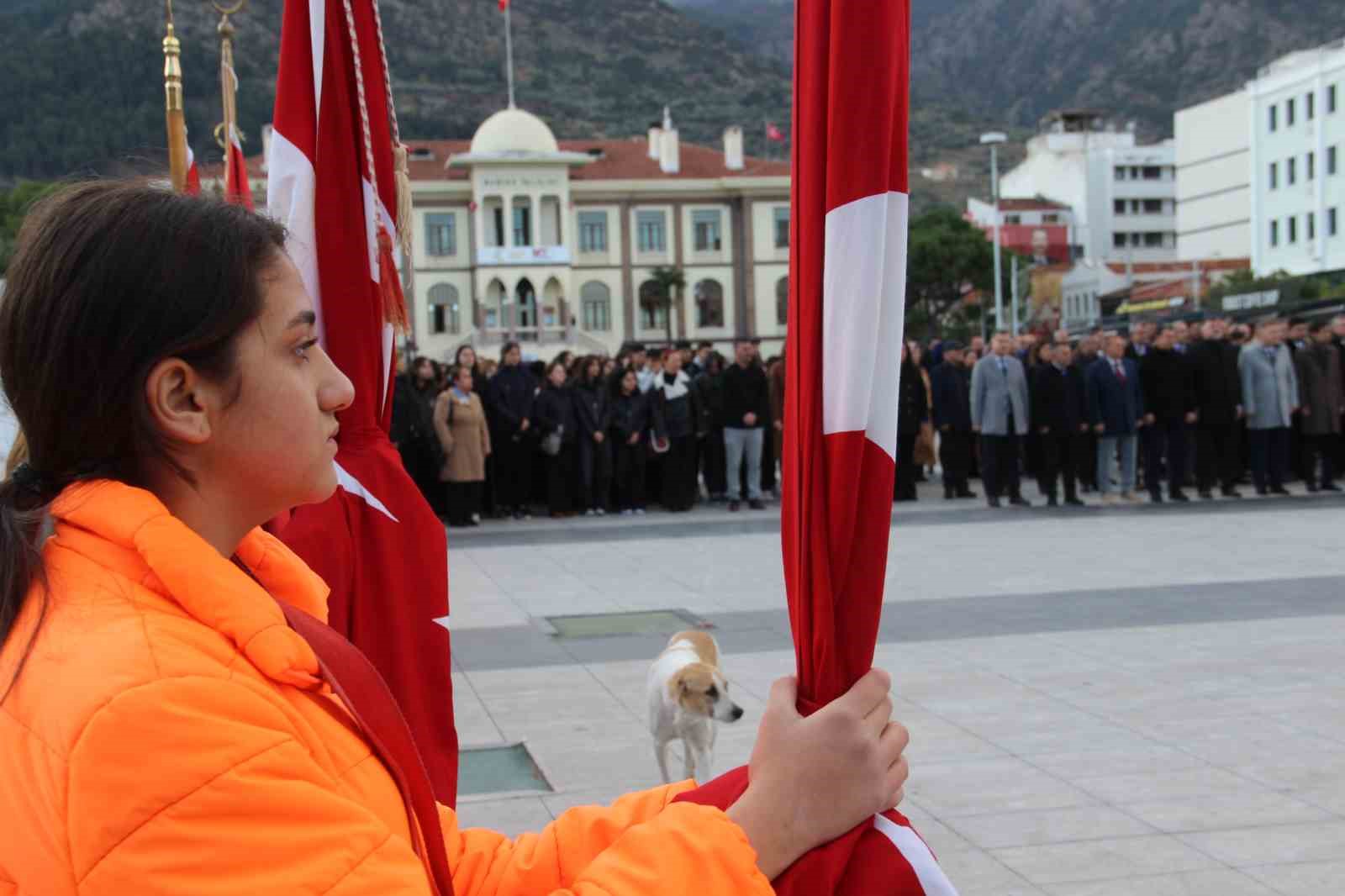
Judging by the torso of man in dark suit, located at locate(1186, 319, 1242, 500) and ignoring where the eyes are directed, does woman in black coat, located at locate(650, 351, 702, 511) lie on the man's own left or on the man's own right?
on the man's own right

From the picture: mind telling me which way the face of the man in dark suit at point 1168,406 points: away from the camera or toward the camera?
toward the camera

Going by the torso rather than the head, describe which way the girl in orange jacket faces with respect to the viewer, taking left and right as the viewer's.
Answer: facing to the right of the viewer

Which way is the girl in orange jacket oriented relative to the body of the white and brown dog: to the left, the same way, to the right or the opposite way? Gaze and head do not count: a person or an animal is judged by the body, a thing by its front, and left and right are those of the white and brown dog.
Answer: to the left

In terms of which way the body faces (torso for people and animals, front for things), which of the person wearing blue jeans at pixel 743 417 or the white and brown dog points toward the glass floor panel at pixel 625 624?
the person wearing blue jeans

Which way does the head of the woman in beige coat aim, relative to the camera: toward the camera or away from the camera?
toward the camera

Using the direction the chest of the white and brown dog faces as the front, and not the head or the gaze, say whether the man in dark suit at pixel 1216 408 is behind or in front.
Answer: behind

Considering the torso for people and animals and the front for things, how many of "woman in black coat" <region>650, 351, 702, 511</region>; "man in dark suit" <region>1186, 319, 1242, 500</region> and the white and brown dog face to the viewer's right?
0

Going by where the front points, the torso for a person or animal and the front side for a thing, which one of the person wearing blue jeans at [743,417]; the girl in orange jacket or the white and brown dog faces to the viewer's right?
the girl in orange jacket

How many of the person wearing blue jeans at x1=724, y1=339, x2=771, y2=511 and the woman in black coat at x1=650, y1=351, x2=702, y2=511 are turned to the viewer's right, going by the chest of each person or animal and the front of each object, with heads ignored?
0

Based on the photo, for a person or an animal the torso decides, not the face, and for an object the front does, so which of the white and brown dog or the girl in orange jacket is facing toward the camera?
the white and brown dog

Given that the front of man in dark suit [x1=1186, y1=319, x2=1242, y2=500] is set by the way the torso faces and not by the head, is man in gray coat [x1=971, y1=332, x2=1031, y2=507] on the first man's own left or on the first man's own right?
on the first man's own right

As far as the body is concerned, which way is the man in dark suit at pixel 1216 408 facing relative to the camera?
toward the camera

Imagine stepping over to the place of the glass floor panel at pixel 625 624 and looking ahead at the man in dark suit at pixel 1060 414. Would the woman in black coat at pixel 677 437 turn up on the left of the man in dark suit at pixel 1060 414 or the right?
left

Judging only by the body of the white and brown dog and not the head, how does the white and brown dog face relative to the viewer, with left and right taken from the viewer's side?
facing the viewer

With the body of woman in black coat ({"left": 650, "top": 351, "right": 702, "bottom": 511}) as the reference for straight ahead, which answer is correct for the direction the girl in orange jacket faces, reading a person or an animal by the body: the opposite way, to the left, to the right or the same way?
to the left

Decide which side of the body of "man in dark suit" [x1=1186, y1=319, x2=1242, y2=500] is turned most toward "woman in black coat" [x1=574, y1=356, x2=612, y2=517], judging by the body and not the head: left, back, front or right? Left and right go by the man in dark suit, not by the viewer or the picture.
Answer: right
